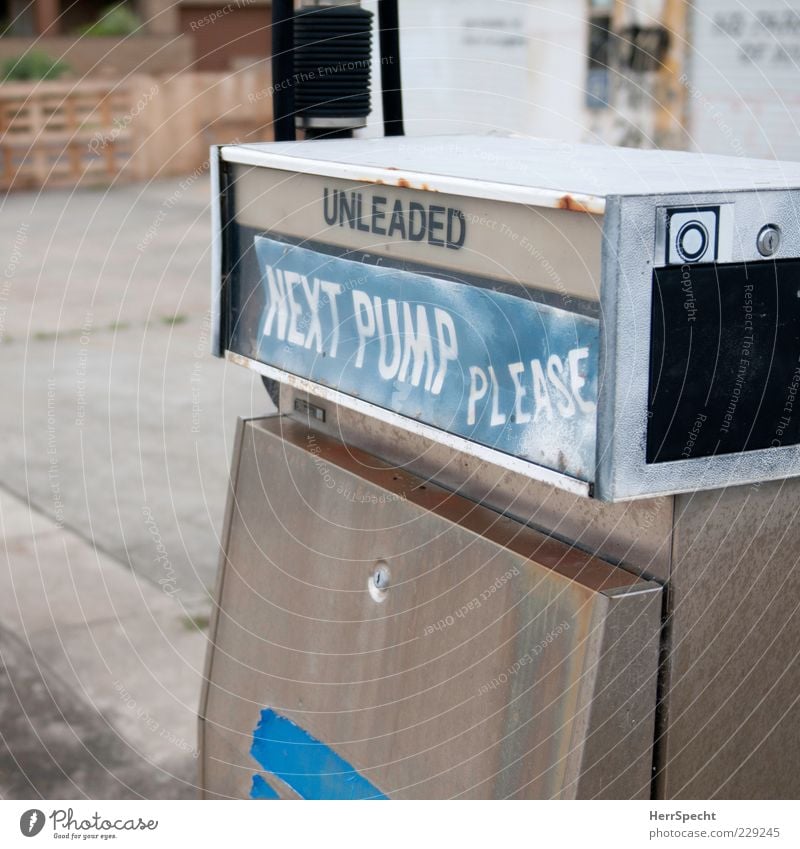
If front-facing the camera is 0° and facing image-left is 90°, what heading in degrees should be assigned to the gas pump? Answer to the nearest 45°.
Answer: approximately 45°

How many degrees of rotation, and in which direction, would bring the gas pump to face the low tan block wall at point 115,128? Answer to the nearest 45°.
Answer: approximately 135° to its right
